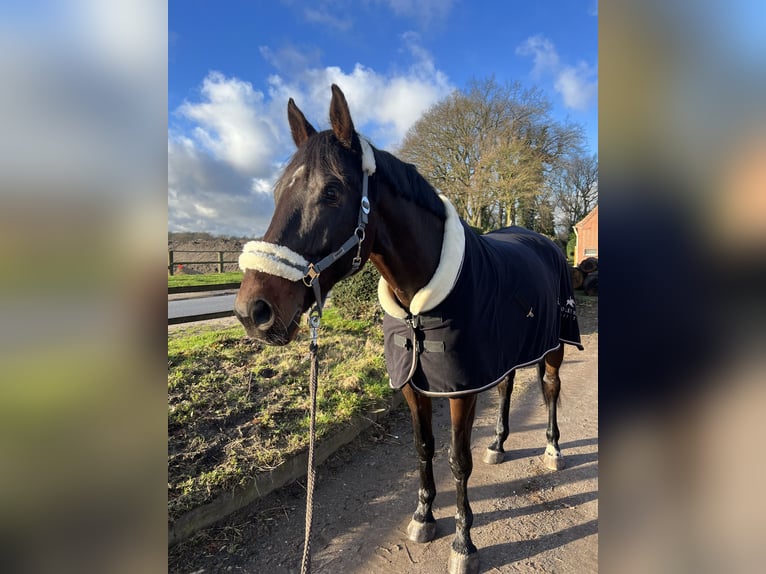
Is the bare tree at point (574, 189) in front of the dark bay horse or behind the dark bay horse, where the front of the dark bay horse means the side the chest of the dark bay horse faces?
behind

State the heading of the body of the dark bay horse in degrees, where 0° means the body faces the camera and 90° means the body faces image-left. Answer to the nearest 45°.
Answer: approximately 45°

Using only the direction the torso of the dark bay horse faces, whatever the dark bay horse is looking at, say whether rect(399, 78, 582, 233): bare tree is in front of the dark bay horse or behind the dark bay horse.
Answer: behind
